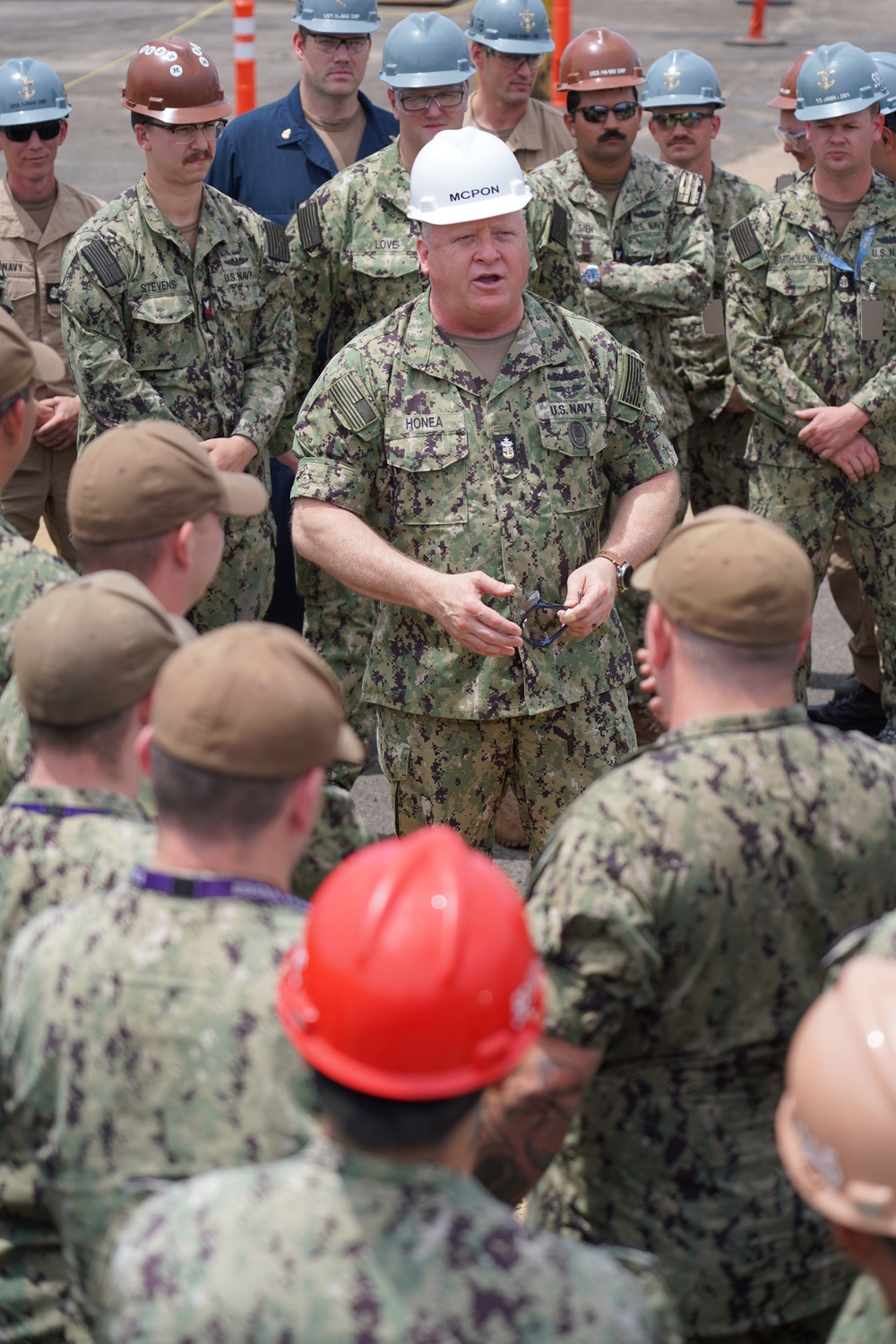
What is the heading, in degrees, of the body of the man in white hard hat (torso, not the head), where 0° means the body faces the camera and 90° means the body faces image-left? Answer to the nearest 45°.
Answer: approximately 0°
